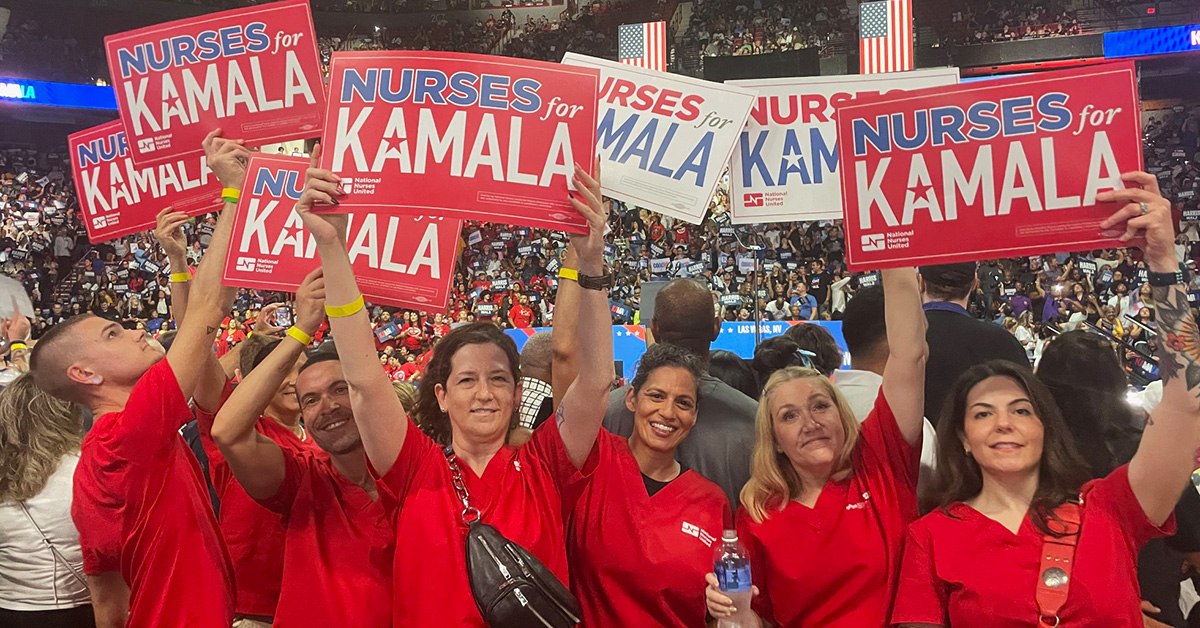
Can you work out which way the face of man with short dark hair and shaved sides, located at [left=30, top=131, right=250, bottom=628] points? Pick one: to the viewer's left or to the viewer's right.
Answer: to the viewer's right

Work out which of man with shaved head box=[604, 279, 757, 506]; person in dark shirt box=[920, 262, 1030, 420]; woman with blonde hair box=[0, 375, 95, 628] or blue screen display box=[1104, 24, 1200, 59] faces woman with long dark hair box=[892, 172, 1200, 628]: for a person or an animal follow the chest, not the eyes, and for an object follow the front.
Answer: the blue screen display

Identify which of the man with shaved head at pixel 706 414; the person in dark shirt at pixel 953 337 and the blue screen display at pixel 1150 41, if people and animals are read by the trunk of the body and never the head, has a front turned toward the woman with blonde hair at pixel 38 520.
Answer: the blue screen display

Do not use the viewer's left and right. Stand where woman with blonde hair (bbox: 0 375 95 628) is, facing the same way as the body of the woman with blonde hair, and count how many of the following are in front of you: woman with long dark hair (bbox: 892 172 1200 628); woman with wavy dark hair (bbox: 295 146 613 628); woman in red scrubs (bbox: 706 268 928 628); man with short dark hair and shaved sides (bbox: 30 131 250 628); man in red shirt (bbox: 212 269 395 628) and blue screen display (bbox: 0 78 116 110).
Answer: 1

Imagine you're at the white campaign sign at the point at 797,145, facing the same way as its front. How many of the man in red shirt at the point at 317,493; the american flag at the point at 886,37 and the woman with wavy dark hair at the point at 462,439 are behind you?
1

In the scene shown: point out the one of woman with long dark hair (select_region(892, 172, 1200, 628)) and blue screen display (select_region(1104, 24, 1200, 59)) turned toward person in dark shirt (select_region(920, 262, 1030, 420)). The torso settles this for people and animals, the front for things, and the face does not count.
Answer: the blue screen display

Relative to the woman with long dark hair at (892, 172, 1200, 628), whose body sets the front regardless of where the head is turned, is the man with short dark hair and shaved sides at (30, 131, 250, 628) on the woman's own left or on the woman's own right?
on the woman's own right

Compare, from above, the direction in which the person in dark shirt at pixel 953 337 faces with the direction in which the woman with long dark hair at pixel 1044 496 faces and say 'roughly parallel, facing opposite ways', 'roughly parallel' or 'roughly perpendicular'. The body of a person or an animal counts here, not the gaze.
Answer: roughly parallel, facing opposite ways

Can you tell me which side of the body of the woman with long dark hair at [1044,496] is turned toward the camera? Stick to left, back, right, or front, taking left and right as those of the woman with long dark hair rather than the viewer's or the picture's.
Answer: front

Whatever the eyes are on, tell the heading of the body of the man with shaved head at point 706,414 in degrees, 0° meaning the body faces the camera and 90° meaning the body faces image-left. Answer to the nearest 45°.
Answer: approximately 180°

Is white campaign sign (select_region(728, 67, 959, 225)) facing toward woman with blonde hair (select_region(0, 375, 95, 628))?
no

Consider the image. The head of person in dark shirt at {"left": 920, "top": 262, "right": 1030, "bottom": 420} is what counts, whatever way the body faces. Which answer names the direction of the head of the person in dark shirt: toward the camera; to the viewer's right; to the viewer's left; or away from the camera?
away from the camera

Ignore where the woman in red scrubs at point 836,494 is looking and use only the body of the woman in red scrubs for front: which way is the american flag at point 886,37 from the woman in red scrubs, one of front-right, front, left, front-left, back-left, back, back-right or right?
back

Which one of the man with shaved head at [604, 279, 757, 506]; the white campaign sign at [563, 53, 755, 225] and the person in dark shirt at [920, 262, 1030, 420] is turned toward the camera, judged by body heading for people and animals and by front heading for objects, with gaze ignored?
the white campaign sign

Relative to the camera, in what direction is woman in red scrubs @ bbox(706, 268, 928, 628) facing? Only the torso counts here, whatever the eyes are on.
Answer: toward the camera

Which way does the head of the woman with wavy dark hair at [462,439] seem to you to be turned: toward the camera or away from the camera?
toward the camera

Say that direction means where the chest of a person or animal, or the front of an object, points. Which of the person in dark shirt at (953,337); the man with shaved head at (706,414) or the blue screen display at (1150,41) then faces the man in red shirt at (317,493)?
the blue screen display

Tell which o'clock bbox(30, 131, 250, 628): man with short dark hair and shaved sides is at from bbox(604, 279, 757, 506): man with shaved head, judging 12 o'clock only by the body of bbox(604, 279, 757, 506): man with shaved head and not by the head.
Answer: bbox(30, 131, 250, 628): man with short dark hair and shaved sides is roughly at 8 o'clock from bbox(604, 279, 757, 506): man with shaved head.

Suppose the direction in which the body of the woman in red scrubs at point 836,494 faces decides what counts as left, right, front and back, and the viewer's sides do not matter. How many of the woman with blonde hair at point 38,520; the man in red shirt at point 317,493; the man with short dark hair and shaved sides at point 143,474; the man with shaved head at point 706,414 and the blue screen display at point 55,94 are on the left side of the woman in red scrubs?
0

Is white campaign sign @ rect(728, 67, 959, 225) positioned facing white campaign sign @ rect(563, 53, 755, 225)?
no

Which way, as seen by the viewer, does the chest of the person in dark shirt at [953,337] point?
away from the camera
